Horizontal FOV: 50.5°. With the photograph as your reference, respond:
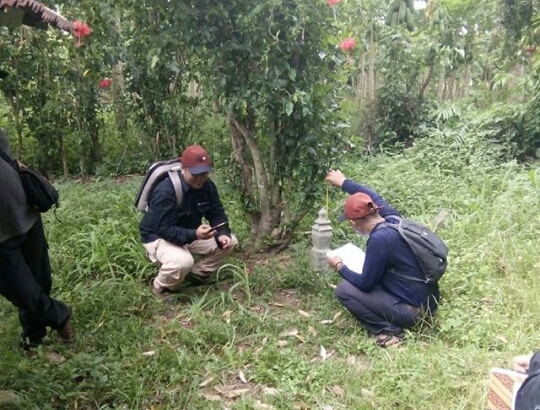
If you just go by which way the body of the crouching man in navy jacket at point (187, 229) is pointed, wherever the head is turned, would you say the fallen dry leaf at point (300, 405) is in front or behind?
in front

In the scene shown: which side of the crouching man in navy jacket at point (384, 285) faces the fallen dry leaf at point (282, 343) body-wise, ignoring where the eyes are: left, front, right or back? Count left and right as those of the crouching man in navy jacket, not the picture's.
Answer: front

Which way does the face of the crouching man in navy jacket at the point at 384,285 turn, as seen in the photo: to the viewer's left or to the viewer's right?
to the viewer's left

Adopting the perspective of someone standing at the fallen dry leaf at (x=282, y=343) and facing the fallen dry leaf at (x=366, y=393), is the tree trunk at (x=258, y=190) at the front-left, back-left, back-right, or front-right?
back-left

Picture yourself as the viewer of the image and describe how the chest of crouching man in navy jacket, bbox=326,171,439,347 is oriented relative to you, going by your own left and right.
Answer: facing to the left of the viewer

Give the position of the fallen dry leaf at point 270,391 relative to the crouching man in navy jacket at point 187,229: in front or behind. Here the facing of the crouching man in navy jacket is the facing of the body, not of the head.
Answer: in front

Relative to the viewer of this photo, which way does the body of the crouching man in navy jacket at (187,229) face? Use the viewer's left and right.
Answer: facing the viewer and to the right of the viewer

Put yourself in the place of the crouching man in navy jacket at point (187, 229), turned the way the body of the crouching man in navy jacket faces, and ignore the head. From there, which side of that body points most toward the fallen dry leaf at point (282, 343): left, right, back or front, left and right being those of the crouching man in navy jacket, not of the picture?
front
